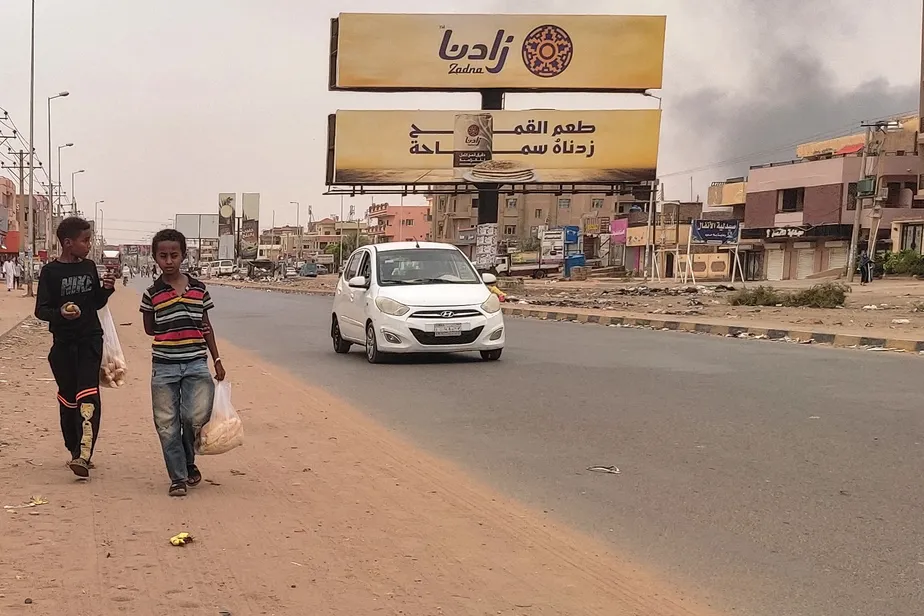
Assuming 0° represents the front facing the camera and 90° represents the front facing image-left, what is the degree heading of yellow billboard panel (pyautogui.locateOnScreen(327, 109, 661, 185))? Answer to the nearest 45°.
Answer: approximately 0°

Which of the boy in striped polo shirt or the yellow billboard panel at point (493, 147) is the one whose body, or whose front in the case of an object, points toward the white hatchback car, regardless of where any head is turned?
the yellow billboard panel
